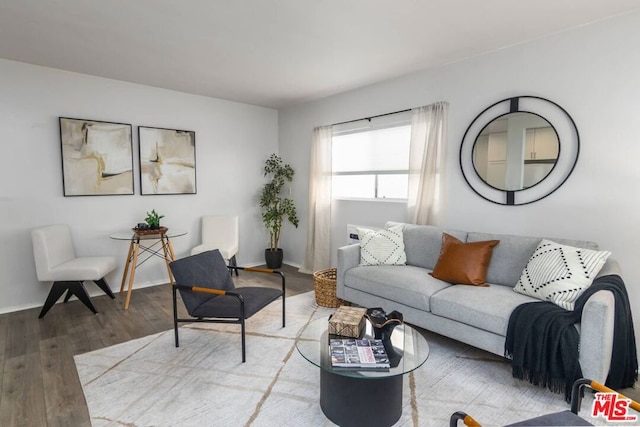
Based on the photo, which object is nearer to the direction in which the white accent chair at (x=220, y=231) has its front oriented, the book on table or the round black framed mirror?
the book on table

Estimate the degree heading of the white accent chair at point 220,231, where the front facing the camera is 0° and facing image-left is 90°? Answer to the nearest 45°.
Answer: approximately 45°

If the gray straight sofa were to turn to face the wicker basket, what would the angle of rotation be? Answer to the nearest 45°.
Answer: approximately 45° to its right

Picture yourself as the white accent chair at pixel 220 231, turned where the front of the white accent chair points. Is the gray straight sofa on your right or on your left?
on your left

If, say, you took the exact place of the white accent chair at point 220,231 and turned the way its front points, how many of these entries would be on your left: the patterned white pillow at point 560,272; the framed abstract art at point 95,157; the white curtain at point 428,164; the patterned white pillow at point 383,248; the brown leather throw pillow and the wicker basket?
5

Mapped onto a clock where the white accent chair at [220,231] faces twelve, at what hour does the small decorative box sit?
The small decorative box is roughly at 10 o'clock from the white accent chair.

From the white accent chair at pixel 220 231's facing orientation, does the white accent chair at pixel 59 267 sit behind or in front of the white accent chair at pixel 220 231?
in front

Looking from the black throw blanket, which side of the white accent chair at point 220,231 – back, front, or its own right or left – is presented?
left

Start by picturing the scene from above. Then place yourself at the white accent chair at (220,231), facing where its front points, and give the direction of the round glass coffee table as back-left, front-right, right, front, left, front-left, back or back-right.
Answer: front-left
